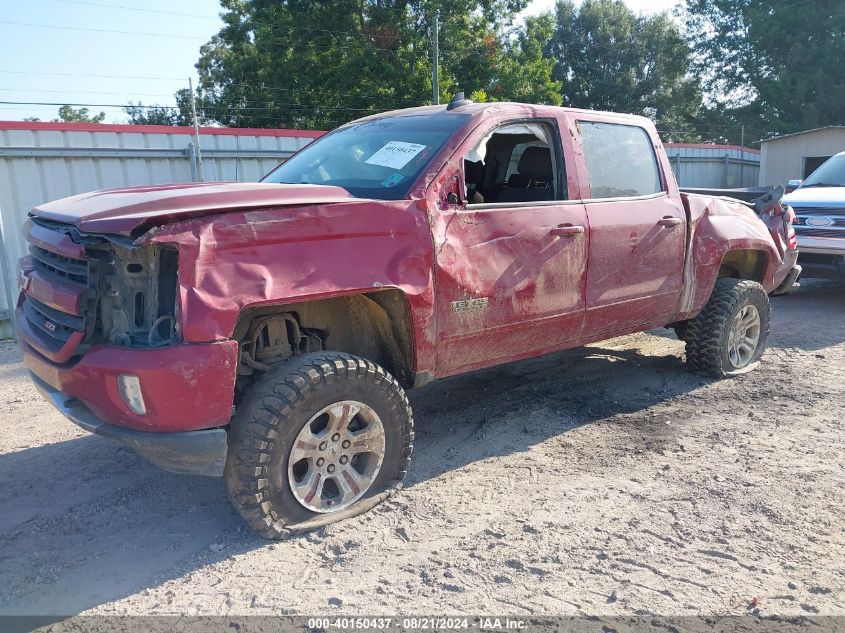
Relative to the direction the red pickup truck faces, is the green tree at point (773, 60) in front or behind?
behind

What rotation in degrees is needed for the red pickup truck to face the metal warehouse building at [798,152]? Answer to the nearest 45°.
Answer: approximately 180°

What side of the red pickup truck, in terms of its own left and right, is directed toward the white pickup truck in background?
back

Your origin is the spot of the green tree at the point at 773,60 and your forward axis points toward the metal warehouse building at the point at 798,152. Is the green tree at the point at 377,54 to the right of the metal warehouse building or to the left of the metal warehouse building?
right

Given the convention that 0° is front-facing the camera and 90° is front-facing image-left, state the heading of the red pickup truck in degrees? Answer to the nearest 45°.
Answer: approximately 45°

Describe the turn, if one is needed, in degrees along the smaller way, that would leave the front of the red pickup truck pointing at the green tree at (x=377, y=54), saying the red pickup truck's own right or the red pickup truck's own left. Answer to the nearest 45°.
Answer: approximately 135° to the red pickup truck's own right

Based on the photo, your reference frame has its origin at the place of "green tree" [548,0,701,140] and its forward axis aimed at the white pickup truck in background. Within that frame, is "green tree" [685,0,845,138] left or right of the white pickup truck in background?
left

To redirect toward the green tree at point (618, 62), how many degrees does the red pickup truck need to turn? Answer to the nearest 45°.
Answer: approximately 135° to its right

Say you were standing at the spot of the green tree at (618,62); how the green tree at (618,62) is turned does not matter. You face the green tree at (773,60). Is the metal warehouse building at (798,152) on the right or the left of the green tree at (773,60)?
right
